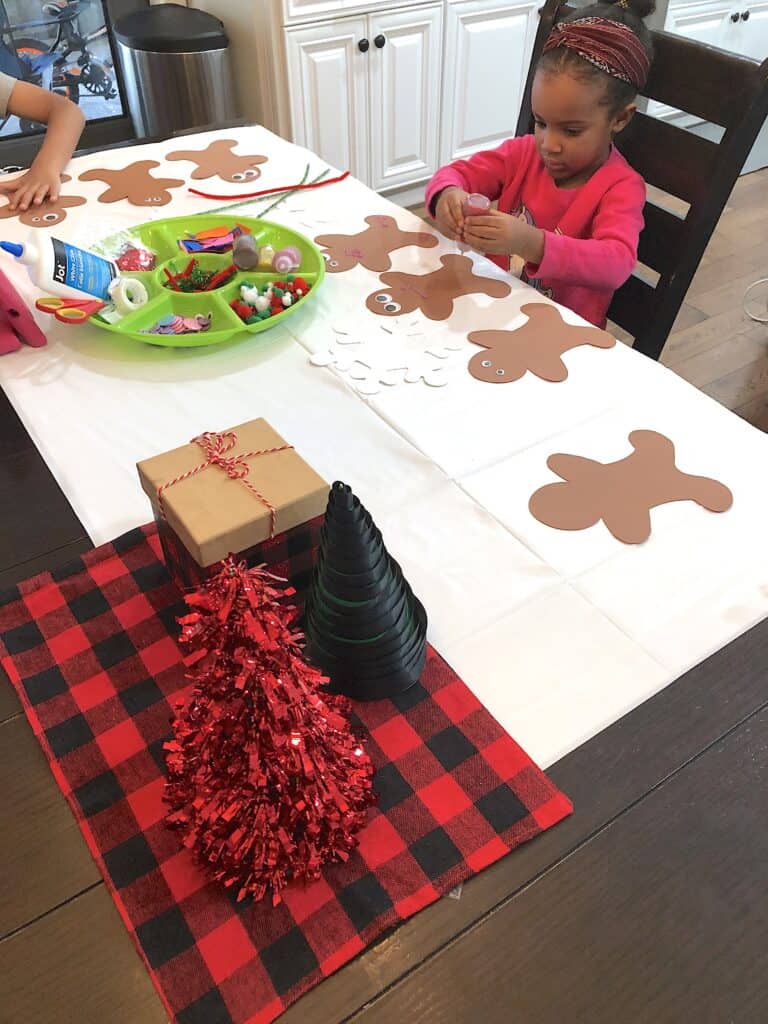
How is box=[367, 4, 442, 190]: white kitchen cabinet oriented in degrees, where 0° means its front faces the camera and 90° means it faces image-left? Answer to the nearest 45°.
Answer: approximately 315°

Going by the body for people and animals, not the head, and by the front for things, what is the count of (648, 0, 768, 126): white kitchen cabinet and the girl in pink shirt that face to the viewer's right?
0

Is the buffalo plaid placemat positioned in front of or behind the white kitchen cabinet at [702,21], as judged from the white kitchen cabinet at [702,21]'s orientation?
in front

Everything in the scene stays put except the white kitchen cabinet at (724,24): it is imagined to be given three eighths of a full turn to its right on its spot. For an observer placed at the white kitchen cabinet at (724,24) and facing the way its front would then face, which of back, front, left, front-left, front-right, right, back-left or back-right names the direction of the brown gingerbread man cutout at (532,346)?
left

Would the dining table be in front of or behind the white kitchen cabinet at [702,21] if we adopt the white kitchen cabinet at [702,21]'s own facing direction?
in front

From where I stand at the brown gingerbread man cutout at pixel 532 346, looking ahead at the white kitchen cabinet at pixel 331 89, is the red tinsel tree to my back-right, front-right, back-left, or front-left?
back-left

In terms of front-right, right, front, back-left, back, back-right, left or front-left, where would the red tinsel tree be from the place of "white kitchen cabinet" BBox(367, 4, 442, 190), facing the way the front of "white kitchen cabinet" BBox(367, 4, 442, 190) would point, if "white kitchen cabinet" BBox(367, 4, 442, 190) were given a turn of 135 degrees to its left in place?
back

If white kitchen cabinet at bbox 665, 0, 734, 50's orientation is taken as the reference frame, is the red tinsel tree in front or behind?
in front

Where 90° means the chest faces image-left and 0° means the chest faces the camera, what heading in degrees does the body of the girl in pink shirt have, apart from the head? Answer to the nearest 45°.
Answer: approximately 45°
